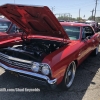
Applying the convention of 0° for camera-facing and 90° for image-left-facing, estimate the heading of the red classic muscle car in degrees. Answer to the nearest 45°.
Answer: approximately 45°
